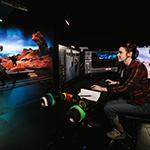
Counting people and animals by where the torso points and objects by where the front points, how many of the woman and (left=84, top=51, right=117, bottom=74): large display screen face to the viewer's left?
1

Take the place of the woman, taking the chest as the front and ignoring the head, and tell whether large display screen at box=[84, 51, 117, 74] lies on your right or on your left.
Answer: on your right

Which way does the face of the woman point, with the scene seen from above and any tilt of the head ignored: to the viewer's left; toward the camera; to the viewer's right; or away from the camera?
to the viewer's left

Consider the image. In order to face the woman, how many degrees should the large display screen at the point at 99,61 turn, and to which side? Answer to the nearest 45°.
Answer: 0° — it already faces them

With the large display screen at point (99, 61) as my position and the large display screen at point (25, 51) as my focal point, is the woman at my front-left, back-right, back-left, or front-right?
back-left

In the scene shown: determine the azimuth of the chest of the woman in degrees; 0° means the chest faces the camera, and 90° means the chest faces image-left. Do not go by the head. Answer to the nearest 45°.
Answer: approximately 90°

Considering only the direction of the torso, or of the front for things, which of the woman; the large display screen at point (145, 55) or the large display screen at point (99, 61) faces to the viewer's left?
the woman

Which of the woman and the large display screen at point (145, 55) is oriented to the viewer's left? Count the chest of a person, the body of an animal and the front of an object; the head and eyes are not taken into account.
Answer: the woman

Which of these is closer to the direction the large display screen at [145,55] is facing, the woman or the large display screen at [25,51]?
the woman

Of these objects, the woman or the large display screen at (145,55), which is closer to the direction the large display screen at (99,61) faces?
the woman
